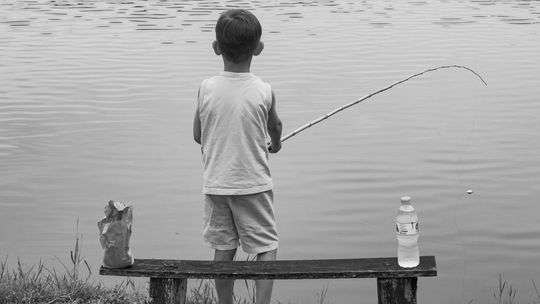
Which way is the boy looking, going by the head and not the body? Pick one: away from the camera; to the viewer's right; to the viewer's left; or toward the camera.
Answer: away from the camera

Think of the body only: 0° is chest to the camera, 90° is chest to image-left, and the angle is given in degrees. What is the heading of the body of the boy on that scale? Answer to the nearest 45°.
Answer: approximately 180°

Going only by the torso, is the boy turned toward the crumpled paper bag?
no

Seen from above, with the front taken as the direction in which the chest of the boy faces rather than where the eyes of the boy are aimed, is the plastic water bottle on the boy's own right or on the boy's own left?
on the boy's own right

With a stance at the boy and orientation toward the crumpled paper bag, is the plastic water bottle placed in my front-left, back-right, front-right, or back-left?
back-left
